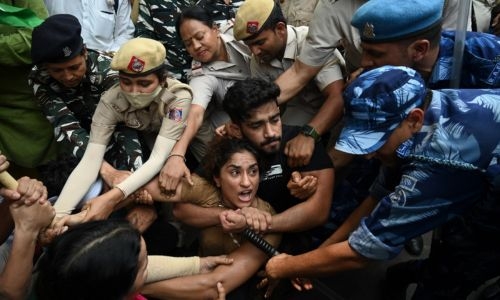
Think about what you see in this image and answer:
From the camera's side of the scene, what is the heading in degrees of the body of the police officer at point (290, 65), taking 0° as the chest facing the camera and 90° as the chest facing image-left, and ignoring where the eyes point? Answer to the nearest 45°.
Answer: approximately 45°

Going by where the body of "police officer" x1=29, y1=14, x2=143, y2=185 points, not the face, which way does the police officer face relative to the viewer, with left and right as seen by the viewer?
facing the viewer and to the right of the viewer

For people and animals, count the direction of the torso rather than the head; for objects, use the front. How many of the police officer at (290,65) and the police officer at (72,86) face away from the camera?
0

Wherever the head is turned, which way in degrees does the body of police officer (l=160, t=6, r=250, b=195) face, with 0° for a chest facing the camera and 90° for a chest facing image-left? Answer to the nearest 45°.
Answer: approximately 45°

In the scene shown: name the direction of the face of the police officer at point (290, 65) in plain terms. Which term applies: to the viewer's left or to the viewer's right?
to the viewer's left

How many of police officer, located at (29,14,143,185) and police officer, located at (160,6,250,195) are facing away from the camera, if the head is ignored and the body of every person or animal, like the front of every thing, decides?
0

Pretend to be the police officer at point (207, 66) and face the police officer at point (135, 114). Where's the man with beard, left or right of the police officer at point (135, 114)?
left

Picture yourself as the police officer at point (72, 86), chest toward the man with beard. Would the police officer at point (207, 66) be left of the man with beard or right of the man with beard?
left

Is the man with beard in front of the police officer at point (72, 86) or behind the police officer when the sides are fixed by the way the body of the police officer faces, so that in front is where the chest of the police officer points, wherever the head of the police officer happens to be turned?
in front

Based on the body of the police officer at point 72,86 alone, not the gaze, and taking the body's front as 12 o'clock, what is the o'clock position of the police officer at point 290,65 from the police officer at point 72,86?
the police officer at point 290,65 is roughly at 11 o'clock from the police officer at point 72,86.
